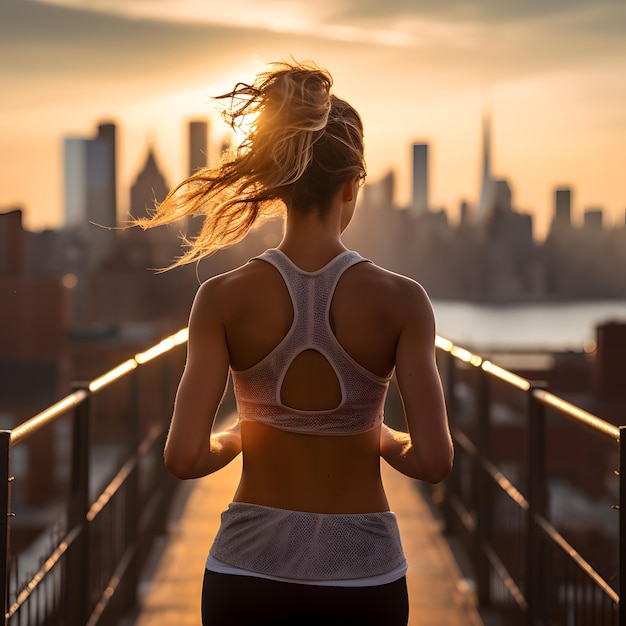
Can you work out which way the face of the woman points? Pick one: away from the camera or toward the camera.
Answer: away from the camera

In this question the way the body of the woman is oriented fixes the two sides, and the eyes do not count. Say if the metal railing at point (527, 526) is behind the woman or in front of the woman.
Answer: in front

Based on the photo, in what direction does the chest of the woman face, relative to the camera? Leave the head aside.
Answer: away from the camera
